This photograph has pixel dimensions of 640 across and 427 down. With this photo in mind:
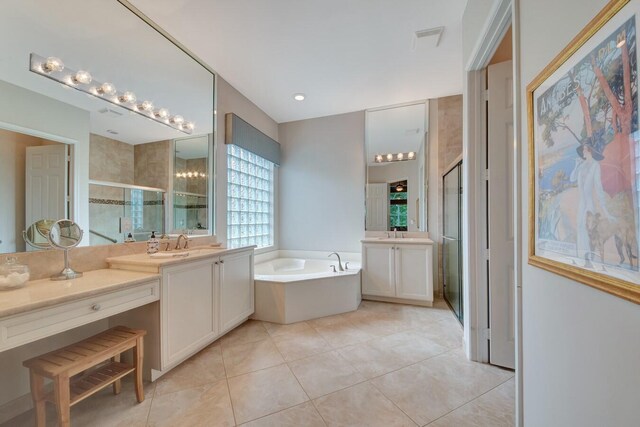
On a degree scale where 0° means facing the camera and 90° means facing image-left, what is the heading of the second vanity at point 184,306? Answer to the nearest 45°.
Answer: approximately 315°

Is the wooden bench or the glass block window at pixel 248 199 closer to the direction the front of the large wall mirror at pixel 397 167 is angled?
the wooden bench

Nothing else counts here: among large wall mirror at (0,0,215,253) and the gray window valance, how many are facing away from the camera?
0

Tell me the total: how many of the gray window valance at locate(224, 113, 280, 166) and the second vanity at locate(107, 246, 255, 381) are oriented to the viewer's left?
0

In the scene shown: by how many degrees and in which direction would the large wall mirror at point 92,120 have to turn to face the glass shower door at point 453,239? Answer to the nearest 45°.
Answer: approximately 45° to its left

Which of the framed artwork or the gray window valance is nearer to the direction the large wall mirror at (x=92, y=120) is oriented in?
the framed artwork

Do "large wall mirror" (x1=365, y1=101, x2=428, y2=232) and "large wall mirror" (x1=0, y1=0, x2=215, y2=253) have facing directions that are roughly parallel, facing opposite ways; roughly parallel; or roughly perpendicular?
roughly perpendicular

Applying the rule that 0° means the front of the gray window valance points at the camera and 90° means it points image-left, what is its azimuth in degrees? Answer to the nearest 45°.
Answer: approximately 315°
